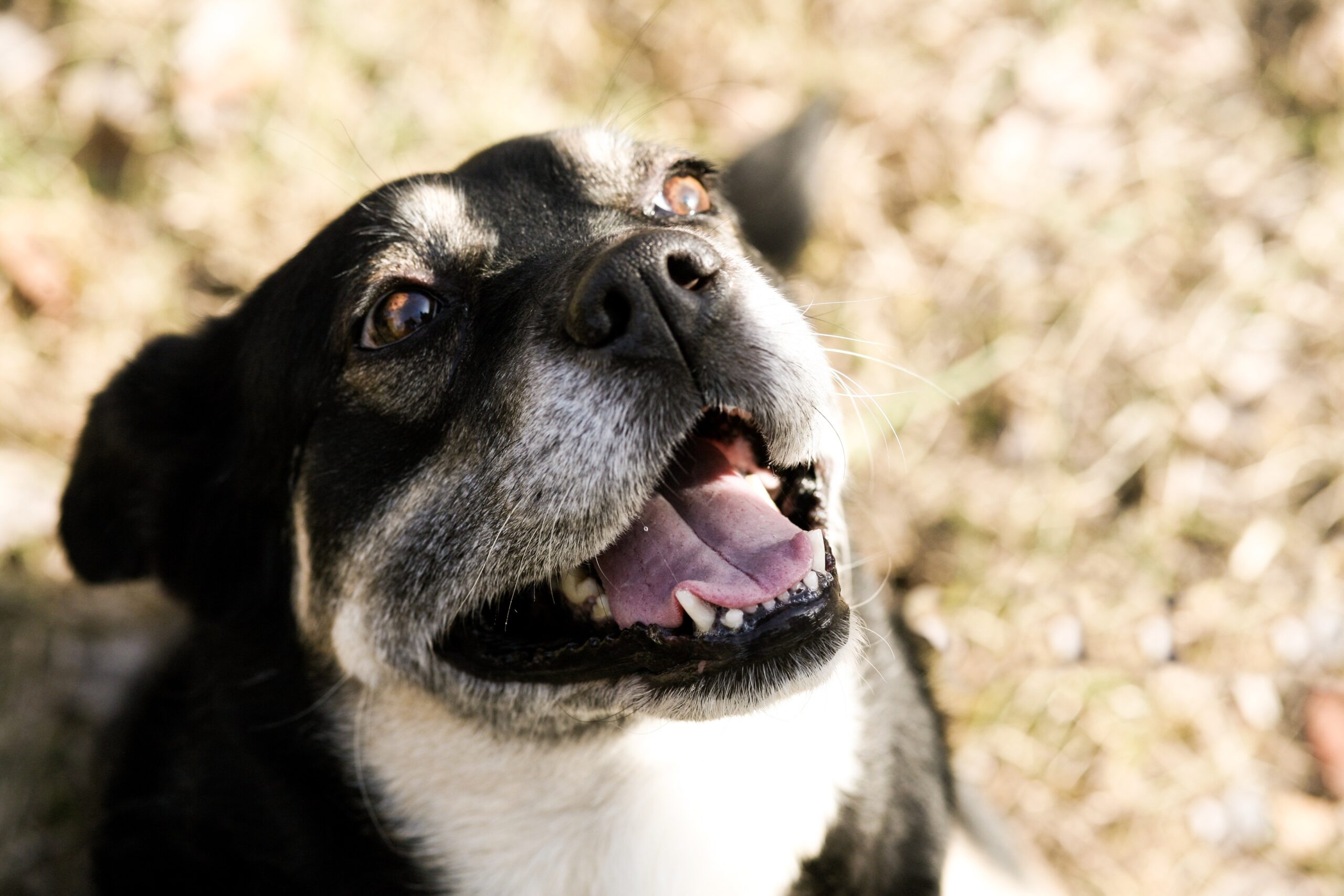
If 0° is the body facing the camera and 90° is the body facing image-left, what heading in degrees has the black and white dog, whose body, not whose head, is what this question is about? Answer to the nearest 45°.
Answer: approximately 315°
